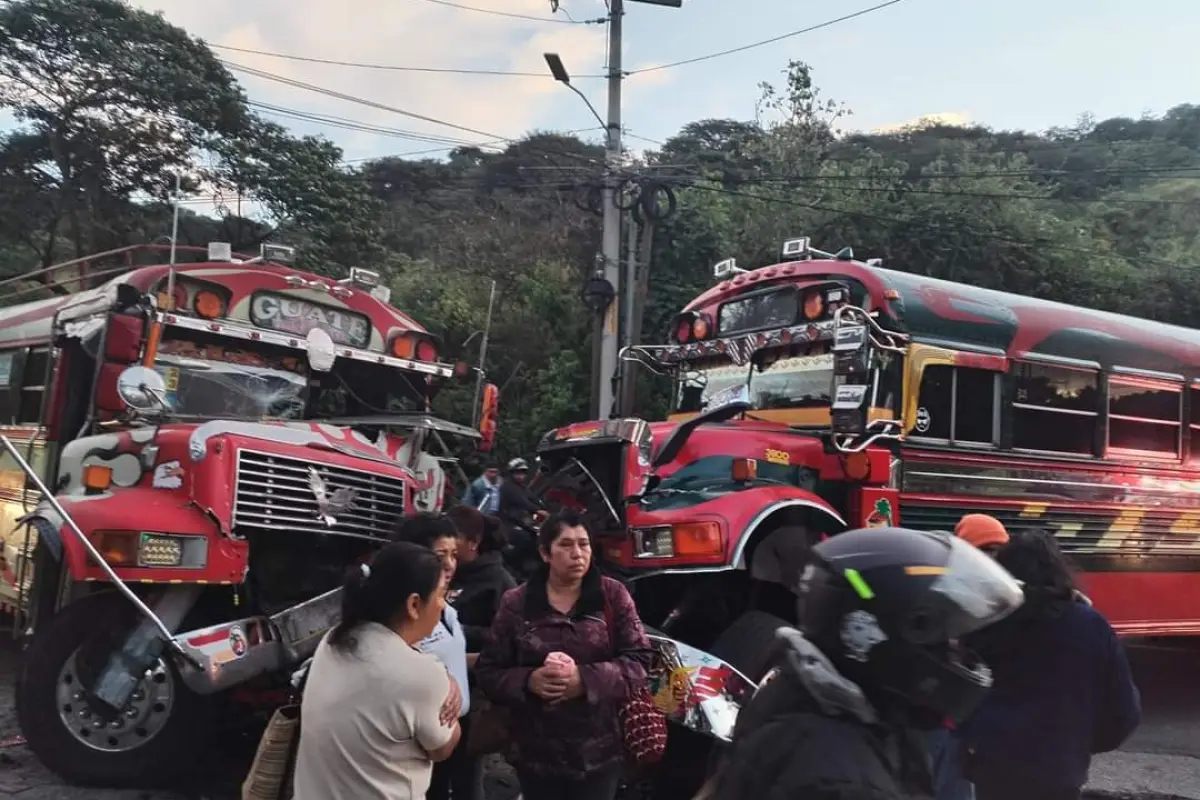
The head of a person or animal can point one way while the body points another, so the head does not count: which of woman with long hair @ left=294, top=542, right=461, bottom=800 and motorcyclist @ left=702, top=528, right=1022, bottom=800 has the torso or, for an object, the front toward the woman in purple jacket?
the woman with long hair

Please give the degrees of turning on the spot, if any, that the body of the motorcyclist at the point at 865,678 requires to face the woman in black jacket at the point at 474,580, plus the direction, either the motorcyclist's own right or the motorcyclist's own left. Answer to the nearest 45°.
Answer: approximately 135° to the motorcyclist's own left

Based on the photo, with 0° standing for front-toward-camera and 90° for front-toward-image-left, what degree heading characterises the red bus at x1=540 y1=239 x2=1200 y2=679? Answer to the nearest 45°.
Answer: approximately 45°

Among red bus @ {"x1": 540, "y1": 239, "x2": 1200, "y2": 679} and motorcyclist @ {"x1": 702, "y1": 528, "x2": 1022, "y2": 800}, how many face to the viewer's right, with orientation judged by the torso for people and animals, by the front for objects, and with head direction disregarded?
1

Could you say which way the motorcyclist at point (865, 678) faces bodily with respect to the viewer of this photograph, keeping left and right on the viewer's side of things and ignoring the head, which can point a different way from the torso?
facing to the right of the viewer

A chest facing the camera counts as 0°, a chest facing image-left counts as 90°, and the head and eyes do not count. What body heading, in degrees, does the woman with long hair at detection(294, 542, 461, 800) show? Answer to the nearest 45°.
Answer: approximately 225°

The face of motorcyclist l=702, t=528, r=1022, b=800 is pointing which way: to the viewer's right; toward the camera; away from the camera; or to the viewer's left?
to the viewer's right

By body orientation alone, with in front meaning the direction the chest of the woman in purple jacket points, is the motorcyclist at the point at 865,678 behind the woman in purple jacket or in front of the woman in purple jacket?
in front

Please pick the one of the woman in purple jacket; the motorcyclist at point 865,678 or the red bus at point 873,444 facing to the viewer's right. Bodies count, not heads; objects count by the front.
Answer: the motorcyclist

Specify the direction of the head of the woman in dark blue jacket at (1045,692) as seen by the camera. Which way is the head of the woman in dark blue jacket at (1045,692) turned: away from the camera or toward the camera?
away from the camera

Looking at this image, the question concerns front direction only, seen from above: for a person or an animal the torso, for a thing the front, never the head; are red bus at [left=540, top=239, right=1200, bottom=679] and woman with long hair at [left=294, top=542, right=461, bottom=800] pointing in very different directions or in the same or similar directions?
very different directions
